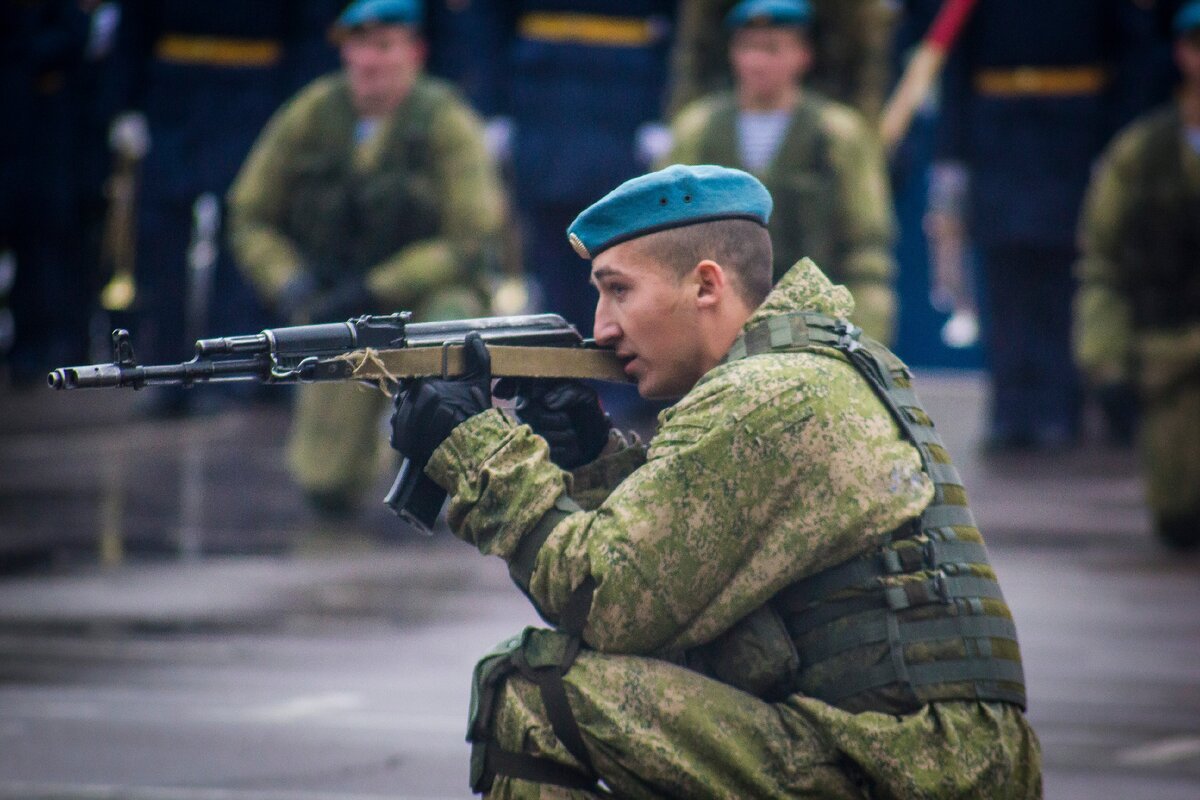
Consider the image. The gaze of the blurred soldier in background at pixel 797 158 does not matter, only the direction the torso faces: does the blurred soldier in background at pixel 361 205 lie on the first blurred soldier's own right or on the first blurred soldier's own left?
on the first blurred soldier's own right

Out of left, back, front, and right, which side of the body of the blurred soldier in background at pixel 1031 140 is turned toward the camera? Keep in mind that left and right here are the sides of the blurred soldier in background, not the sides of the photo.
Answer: front

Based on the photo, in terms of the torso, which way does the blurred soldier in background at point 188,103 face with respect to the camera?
toward the camera

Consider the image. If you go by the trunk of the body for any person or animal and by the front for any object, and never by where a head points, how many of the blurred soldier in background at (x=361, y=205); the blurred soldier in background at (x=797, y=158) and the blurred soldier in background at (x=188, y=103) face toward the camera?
3

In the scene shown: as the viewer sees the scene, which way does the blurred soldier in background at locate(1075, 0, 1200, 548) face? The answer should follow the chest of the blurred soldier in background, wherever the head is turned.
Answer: toward the camera

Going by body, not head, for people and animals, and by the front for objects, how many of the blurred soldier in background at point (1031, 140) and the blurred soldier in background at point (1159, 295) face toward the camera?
2

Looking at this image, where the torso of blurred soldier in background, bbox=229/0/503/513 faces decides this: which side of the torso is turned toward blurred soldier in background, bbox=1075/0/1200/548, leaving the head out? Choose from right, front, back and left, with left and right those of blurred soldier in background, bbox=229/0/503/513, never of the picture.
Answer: left

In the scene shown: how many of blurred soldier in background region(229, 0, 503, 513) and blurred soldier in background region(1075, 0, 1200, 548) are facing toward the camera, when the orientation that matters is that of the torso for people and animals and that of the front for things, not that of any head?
2

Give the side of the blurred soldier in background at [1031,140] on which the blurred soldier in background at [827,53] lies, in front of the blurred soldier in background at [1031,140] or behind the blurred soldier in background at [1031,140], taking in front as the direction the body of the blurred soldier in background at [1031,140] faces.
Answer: in front
